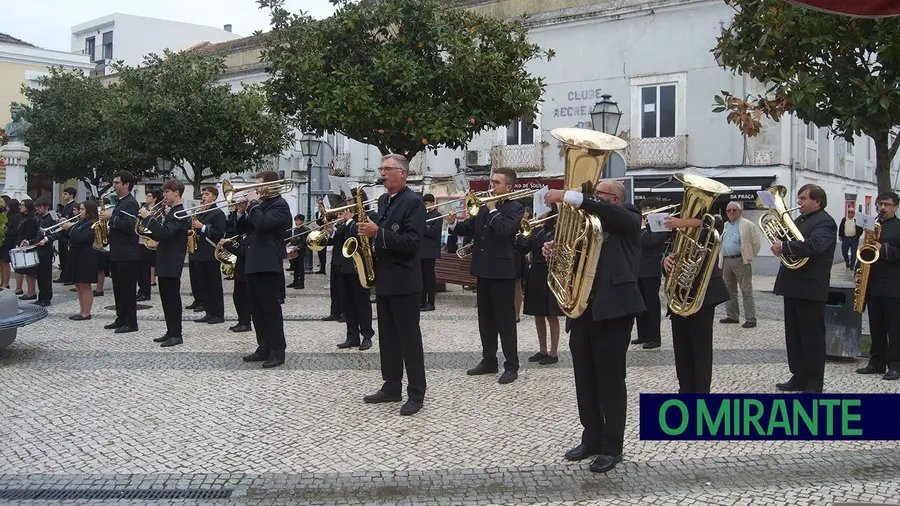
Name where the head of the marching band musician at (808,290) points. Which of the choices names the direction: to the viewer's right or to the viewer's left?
to the viewer's left

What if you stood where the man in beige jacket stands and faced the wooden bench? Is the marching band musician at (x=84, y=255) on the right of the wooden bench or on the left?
left

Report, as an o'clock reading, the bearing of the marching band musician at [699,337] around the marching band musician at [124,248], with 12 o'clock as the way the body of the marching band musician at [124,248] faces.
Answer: the marching band musician at [699,337] is roughly at 8 o'clock from the marching band musician at [124,248].

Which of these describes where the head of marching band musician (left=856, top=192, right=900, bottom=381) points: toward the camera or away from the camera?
toward the camera

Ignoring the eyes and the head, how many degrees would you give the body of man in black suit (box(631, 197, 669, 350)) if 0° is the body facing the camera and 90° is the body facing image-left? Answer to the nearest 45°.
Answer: approximately 90°

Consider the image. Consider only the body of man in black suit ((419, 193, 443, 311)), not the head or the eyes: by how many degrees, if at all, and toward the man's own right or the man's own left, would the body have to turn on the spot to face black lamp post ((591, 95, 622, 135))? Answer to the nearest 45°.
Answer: approximately 135° to the man's own right

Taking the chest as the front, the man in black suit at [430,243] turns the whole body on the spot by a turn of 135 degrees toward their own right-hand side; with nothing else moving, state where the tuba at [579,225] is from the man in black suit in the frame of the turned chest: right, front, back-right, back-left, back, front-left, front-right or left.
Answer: back-right

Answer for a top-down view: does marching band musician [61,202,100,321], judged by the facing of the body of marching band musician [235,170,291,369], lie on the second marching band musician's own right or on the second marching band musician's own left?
on the second marching band musician's own right

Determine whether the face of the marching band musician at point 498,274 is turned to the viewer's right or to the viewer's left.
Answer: to the viewer's left

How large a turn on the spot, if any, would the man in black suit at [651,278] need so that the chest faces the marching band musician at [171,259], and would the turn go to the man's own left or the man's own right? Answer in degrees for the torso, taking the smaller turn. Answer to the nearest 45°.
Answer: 0° — they already face them

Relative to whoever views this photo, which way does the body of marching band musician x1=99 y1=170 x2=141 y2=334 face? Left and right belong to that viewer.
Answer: facing to the left of the viewer

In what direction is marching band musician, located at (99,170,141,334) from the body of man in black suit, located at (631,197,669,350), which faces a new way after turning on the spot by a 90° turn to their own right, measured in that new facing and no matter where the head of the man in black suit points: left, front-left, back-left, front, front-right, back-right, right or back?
left

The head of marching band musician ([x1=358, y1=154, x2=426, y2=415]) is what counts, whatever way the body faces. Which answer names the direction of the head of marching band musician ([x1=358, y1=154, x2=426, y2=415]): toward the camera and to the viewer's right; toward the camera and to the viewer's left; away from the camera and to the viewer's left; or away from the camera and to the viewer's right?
toward the camera and to the viewer's left

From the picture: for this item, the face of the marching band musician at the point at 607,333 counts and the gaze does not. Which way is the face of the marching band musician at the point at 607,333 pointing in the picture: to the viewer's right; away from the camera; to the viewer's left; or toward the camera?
to the viewer's left

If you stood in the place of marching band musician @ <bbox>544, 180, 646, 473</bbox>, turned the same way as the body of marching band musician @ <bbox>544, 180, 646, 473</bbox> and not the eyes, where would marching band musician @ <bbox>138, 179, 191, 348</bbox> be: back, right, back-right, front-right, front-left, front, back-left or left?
front-right

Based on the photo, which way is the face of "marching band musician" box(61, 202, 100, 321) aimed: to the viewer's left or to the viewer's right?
to the viewer's left
